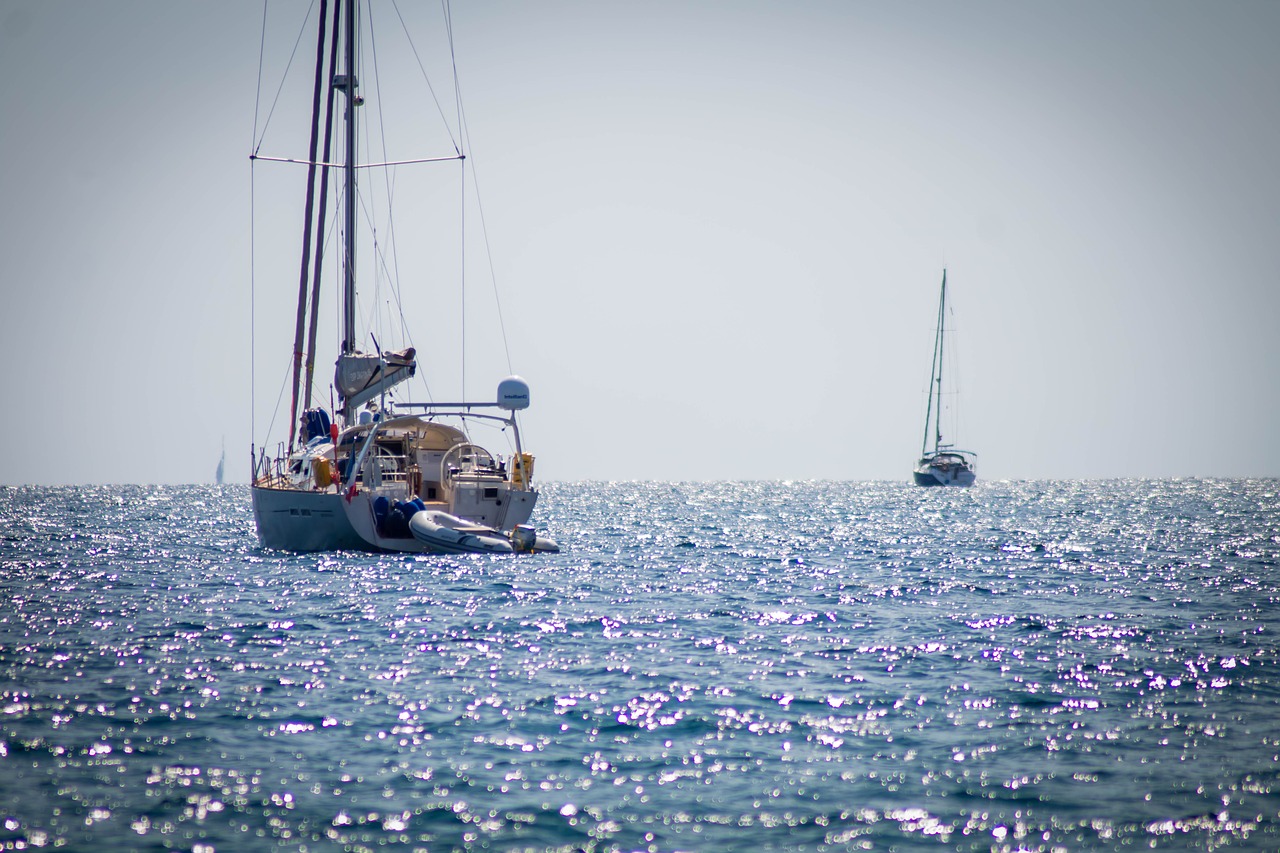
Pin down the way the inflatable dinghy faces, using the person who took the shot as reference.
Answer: facing away from the viewer and to the left of the viewer
